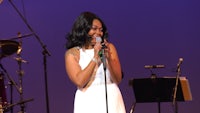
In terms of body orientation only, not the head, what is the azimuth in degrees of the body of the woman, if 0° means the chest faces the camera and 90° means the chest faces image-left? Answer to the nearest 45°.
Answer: approximately 315°

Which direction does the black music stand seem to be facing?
away from the camera

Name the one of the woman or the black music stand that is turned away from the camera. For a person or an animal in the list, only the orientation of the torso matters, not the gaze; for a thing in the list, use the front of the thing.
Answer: the black music stand

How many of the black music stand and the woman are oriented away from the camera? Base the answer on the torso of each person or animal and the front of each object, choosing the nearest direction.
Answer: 1

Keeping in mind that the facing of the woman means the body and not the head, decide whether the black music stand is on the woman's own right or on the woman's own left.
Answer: on the woman's own left

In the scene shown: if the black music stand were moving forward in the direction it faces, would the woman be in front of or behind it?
behind
